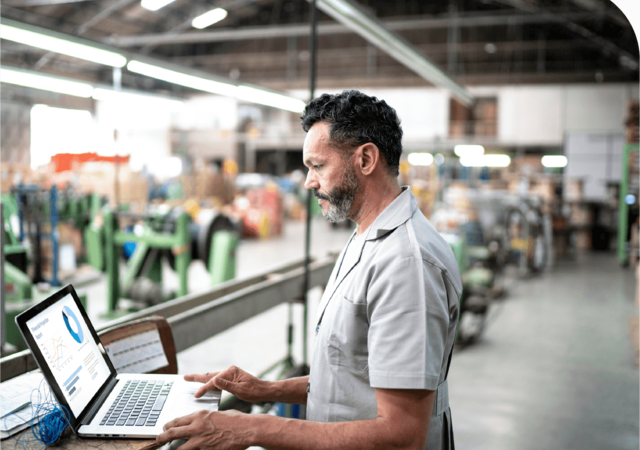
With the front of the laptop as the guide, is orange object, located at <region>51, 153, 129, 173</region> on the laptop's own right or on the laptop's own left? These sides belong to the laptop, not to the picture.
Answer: on the laptop's own left

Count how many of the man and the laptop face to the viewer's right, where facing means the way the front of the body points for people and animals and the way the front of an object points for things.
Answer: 1

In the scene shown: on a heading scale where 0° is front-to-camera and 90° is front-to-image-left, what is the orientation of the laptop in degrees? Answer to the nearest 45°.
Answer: approximately 270°

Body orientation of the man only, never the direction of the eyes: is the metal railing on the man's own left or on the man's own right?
on the man's own right

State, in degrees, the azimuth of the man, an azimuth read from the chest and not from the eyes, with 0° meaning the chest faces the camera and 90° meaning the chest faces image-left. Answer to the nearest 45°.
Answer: approximately 90°

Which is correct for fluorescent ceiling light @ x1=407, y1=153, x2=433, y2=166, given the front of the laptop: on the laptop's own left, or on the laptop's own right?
on the laptop's own left
